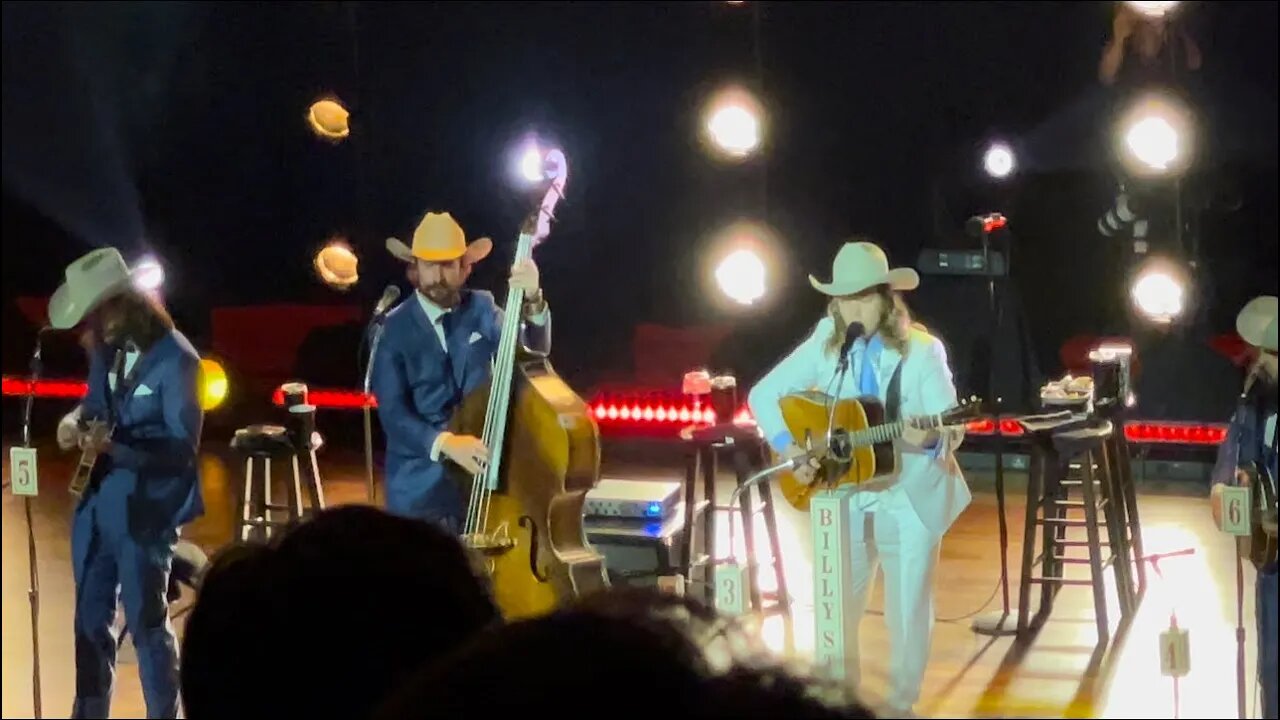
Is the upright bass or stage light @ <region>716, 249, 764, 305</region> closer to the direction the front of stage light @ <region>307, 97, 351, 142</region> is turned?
the upright bass

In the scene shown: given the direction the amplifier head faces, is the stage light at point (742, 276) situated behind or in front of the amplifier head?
behind

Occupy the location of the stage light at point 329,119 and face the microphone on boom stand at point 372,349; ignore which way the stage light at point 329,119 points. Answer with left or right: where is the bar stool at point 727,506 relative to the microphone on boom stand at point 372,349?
left

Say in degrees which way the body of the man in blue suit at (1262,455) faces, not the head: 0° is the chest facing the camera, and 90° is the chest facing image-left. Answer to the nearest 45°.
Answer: approximately 0°

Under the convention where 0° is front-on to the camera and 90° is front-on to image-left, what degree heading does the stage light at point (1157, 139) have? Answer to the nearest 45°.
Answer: approximately 0°

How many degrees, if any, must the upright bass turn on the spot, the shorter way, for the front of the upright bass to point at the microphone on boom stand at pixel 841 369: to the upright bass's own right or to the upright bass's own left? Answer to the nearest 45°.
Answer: approximately 135° to the upright bass's own left

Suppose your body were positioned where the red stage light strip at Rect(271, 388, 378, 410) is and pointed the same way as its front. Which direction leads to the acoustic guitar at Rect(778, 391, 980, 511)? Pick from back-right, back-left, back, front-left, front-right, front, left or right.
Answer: front-left

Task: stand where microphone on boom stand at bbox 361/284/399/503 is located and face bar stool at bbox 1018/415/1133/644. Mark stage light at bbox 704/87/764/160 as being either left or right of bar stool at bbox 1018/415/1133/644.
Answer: left
